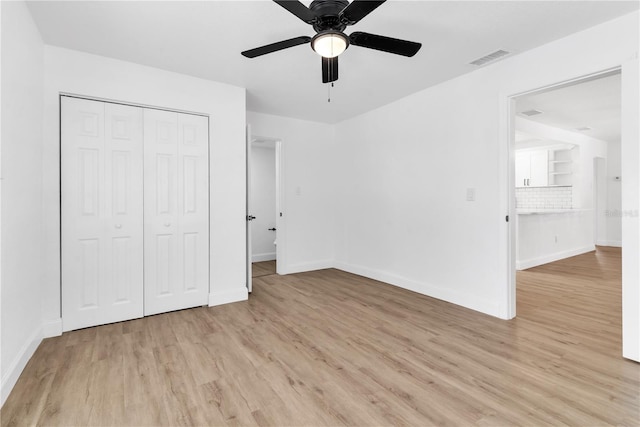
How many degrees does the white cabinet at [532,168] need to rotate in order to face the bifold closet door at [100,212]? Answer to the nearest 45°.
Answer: approximately 45° to its right

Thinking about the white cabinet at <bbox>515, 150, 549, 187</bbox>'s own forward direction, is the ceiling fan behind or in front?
in front

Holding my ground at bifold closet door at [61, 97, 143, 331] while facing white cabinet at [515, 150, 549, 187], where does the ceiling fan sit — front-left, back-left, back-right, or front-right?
front-right

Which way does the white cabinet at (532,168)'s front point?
toward the camera

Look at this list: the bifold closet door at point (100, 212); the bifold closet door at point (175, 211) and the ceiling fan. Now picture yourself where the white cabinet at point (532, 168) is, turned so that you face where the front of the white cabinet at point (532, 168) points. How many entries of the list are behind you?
0

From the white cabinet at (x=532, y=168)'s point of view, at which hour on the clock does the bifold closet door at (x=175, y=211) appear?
The bifold closet door is roughly at 1 o'clock from the white cabinet.
